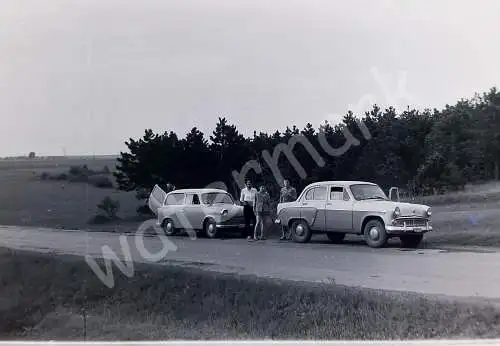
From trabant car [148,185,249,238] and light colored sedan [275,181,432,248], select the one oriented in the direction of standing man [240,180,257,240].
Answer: the trabant car

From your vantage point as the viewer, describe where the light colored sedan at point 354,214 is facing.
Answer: facing the viewer and to the right of the viewer

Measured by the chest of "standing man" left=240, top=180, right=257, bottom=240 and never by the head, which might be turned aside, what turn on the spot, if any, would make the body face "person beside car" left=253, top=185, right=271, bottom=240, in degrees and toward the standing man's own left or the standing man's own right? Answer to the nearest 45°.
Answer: approximately 45° to the standing man's own left

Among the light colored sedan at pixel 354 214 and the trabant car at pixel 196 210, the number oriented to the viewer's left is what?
0

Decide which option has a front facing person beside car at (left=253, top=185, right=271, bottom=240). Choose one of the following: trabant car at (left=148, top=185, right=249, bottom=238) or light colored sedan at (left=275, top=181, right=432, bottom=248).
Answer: the trabant car

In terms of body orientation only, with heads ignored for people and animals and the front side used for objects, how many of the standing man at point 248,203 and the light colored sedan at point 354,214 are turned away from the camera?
0

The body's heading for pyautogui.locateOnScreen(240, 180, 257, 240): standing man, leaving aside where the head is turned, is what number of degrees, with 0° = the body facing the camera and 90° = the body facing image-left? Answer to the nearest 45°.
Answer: approximately 0°

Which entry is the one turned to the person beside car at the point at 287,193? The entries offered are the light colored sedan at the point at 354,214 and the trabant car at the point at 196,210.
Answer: the trabant car

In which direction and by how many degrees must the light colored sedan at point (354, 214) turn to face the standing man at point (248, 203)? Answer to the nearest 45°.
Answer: approximately 180°

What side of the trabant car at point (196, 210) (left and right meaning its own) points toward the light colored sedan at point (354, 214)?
front
